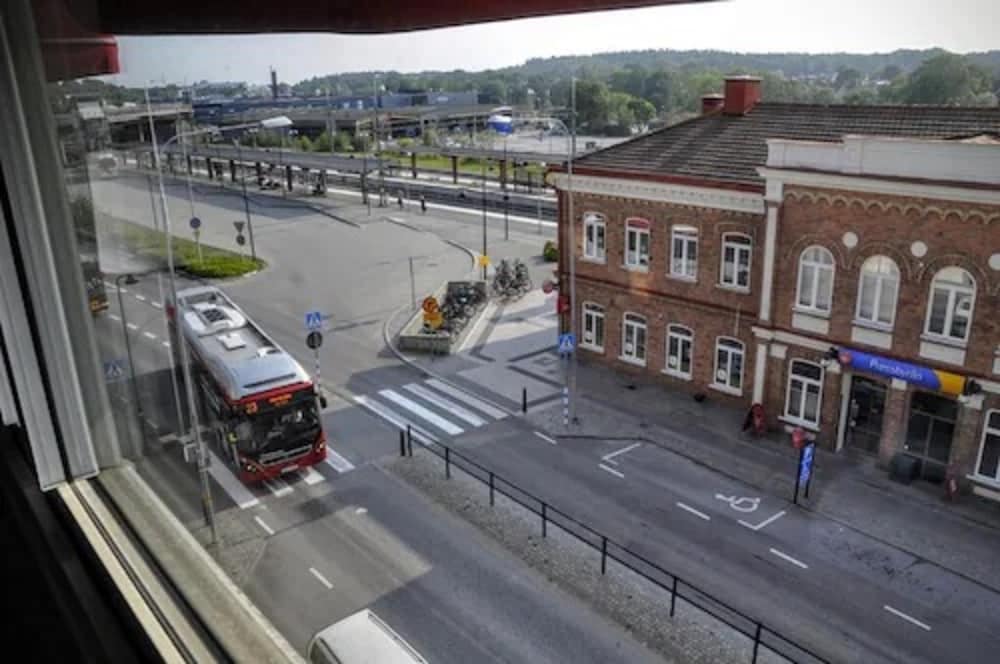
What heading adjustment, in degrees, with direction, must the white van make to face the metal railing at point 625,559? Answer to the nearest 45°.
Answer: approximately 90° to its left

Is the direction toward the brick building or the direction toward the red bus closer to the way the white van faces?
the brick building

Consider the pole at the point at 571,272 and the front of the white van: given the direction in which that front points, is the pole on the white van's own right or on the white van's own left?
on the white van's own left

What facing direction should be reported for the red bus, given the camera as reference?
facing the viewer and to the right of the viewer

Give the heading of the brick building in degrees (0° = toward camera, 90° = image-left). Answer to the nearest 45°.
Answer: approximately 45°

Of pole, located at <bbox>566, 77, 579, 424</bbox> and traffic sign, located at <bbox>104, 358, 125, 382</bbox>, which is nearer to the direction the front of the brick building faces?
the traffic sign

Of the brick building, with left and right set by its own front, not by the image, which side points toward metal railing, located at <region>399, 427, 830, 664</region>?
front

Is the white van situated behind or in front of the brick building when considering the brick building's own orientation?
in front

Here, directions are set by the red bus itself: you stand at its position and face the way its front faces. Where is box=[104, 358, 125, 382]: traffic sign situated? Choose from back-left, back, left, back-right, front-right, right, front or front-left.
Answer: front-right
